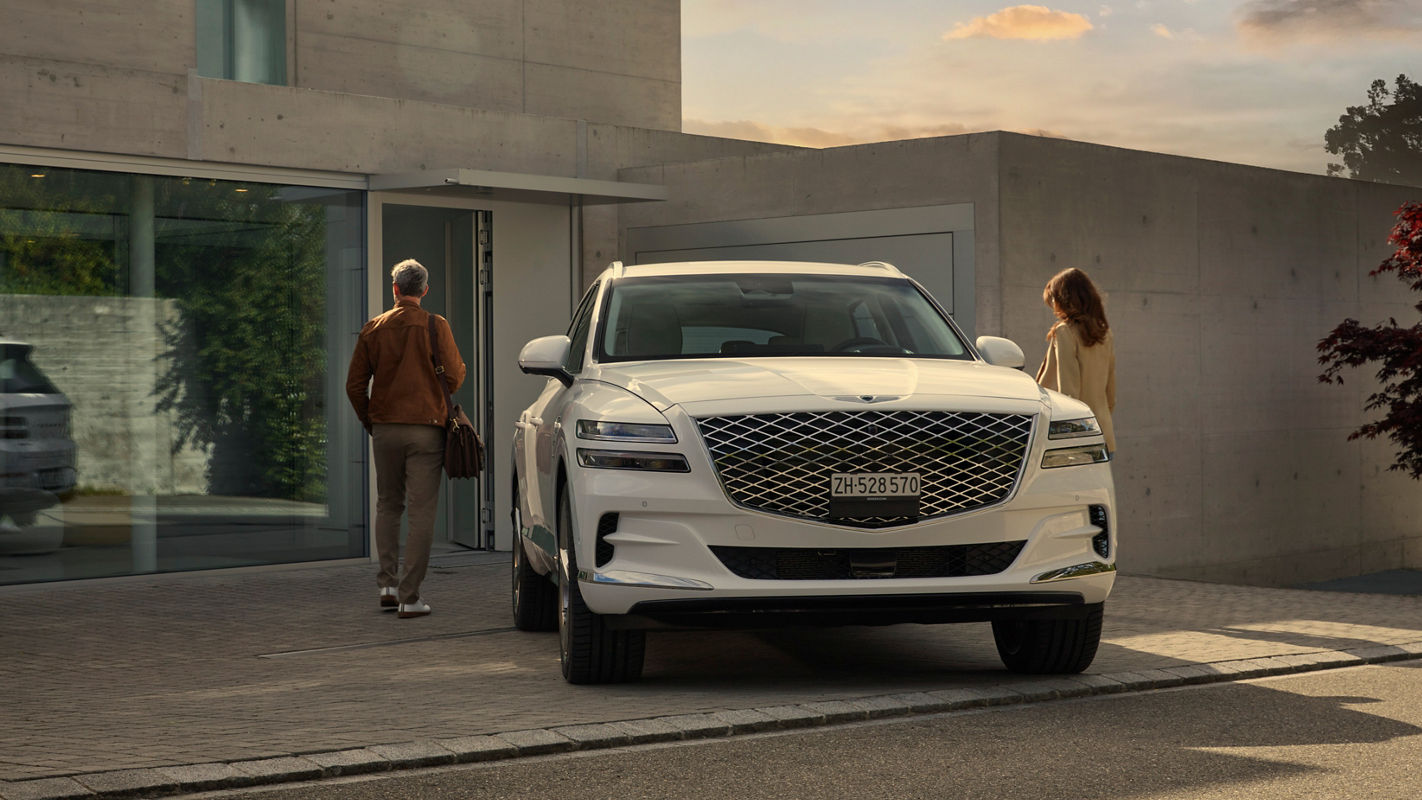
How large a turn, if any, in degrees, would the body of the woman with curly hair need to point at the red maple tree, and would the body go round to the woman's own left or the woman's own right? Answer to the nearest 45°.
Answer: approximately 90° to the woman's own right

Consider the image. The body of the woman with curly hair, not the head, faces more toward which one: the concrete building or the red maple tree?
the concrete building

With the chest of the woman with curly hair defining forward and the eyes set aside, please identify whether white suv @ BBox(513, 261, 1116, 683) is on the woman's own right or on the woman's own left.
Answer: on the woman's own left

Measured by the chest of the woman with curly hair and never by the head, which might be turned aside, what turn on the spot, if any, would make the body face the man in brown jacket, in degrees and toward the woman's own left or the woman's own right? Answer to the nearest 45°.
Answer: approximately 45° to the woman's own left

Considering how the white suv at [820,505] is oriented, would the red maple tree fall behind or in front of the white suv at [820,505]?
behind

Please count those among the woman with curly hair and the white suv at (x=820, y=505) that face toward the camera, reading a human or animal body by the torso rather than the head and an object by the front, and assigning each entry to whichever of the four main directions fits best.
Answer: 1

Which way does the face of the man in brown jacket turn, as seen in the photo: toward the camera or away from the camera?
away from the camera

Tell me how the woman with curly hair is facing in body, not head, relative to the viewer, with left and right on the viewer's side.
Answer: facing away from the viewer and to the left of the viewer

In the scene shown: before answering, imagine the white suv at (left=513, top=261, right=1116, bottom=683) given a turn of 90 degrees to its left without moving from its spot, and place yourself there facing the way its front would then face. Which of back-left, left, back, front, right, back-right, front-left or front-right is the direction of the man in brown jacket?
back-left
